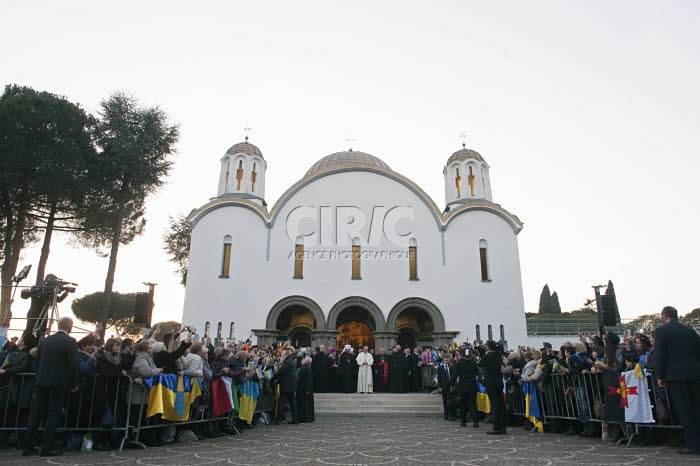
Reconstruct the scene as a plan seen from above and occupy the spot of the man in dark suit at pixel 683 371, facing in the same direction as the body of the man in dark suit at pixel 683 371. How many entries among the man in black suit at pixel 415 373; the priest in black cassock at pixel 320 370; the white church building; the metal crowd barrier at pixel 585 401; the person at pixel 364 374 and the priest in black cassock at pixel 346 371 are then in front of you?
6

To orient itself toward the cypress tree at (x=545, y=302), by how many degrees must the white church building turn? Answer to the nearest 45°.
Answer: approximately 135° to its left

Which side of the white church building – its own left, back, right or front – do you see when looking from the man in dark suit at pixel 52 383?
front

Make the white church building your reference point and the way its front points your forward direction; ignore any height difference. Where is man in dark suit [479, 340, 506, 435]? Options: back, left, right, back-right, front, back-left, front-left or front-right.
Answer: front

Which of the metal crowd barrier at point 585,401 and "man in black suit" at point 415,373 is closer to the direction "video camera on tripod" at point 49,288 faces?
the man in black suit

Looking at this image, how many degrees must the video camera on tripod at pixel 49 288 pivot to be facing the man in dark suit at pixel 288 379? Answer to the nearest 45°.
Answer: approximately 45° to its right

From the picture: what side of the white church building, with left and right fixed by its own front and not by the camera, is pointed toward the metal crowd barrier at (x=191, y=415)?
front

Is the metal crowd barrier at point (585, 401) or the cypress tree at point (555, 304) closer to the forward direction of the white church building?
the metal crowd barrier

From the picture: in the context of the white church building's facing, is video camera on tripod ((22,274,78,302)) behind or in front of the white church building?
in front

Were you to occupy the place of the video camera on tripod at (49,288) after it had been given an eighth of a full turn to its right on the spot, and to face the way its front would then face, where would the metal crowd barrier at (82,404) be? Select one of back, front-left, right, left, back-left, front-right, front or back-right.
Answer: front-right

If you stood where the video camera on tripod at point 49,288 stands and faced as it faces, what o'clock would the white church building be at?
The white church building is roughly at 11 o'clock from the video camera on tripod.

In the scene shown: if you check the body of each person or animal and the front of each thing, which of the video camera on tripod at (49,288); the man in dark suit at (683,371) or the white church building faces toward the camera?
the white church building

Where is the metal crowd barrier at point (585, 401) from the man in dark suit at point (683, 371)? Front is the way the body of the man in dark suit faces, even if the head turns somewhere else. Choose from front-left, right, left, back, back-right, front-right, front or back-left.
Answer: front

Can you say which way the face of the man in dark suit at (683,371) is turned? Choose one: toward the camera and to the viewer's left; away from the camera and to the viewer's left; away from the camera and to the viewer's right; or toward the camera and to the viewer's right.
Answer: away from the camera and to the viewer's left

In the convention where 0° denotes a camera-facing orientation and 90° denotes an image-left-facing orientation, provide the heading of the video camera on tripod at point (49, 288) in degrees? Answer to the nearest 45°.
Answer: approximately 270°

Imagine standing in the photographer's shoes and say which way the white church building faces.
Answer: facing the viewer

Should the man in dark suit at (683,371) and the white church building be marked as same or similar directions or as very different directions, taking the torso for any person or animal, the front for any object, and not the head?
very different directions
